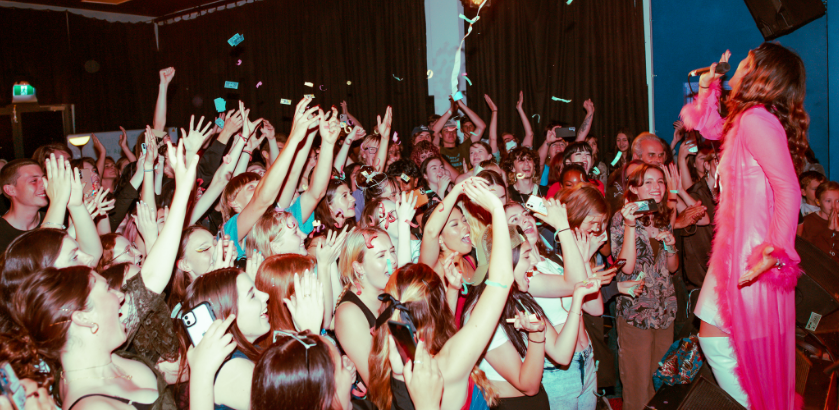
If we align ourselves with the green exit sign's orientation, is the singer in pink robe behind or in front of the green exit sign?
in front

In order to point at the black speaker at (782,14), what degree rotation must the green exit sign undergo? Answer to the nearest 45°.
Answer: approximately 45° to its left

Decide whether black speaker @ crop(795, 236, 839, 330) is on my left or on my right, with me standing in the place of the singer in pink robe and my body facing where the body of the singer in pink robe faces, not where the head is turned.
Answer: on my right

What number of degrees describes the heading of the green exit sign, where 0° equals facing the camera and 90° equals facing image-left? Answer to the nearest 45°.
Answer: approximately 0°

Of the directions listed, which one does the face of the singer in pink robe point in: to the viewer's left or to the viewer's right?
to the viewer's left

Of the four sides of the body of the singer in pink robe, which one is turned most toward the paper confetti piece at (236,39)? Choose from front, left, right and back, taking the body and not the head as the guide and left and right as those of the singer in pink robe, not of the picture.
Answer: front

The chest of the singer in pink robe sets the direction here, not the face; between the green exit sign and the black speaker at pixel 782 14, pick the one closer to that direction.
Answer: the green exit sign

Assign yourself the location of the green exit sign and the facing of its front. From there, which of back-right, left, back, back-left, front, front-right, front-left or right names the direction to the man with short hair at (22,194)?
front

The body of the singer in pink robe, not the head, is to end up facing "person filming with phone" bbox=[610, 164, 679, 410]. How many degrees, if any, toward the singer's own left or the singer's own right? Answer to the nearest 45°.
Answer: approximately 45° to the singer's own right

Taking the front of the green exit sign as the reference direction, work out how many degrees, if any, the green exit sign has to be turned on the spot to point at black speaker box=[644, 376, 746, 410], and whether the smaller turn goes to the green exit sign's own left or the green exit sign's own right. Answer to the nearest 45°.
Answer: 0° — it already faces it

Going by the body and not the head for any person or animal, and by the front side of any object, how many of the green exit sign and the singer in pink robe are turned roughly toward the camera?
1

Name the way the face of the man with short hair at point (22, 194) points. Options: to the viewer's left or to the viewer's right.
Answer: to the viewer's right

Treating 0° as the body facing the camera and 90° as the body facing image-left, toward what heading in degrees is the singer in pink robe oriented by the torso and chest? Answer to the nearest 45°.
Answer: approximately 90°

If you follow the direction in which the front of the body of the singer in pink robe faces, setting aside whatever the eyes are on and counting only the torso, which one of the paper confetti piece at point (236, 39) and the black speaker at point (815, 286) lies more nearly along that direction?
the paper confetti piece

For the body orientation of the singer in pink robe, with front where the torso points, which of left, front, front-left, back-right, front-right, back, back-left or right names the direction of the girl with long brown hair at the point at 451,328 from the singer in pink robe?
front-left
